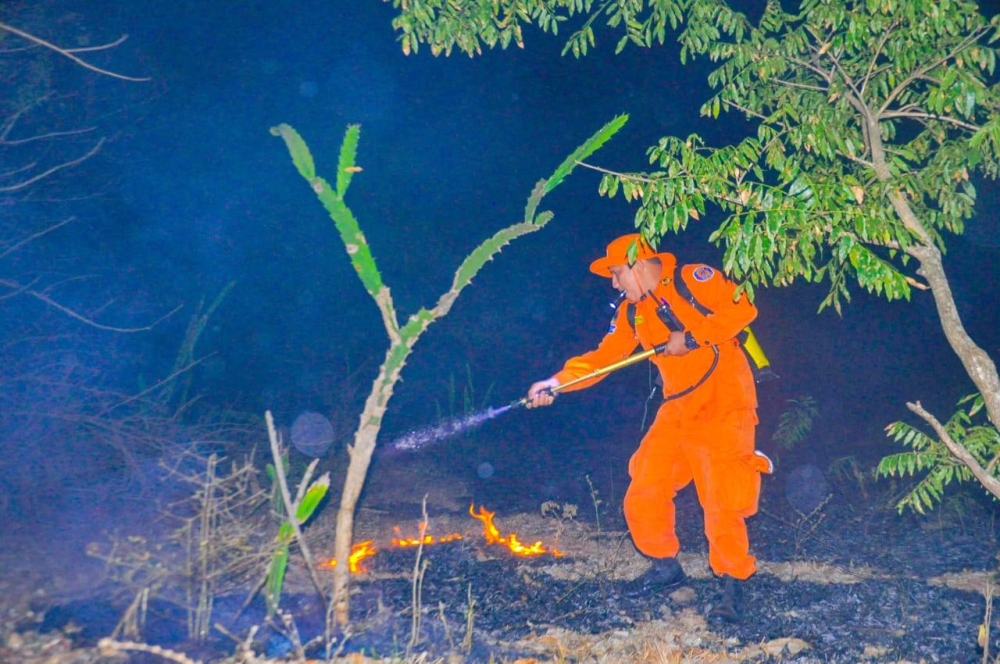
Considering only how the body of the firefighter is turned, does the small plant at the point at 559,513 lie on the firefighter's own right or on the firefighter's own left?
on the firefighter's own right

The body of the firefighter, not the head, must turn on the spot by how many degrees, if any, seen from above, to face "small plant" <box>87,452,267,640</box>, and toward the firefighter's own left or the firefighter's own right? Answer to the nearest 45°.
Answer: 0° — they already face it

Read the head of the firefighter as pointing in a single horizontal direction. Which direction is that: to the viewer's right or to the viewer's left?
to the viewer's left

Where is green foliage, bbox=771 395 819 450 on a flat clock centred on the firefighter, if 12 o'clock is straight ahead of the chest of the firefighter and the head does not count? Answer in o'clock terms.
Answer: The green foliage is roughly at 5 o'clock from the firefighter.

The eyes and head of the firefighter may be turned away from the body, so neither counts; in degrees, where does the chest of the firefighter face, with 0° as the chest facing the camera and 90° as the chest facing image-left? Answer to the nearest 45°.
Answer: approximately 45°

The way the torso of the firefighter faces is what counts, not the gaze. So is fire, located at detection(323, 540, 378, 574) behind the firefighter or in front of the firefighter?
in front

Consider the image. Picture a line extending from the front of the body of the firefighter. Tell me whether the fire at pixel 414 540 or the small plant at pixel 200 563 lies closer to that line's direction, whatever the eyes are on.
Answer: the small plant
